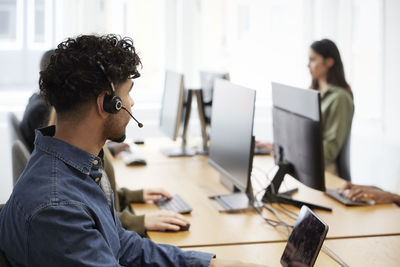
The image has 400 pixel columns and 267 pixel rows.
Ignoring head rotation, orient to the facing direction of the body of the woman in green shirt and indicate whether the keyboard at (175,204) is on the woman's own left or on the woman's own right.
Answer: on the woman's own left

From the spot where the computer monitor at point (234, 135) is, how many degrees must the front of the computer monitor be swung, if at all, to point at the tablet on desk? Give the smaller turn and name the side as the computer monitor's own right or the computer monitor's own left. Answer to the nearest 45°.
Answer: approximately 45° to the computer monitor's own left

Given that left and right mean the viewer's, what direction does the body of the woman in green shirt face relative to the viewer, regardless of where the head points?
facing to the left of the viewer

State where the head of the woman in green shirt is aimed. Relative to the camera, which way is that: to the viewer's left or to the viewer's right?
to the viewer's left

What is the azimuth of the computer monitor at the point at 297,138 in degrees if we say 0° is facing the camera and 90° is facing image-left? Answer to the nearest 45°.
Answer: approximately 225°

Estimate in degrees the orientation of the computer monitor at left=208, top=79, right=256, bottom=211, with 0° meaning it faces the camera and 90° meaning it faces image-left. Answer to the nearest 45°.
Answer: approximately 45°

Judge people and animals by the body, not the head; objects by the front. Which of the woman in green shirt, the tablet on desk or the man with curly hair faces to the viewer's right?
the man with curly hair

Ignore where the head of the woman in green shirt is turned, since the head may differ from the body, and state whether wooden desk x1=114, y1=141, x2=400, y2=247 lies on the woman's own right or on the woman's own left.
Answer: on the woman's own left

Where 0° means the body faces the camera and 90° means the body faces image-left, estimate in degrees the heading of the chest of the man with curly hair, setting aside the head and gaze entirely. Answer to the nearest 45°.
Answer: approximately 270°

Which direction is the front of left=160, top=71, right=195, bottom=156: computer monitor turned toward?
to the viewer's left

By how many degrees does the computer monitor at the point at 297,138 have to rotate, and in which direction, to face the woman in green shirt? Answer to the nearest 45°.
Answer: approximately 45° to its left
